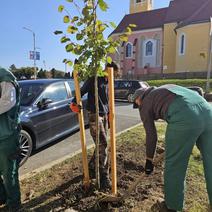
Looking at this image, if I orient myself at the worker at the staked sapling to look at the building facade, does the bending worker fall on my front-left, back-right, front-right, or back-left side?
back-right

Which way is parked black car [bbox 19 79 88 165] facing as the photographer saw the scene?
facing the viewer and to the left of the viewer

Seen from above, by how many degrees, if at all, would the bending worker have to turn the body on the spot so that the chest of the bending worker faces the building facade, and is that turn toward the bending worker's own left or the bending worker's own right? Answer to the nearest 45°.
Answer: approximately 45° to the bending worker's own right

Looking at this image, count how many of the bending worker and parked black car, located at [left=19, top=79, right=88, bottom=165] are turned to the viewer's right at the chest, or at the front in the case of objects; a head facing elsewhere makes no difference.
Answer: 0

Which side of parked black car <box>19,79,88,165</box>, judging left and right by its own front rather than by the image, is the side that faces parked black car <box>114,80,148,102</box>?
back

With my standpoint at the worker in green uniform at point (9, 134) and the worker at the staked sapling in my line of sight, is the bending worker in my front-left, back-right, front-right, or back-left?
front-right

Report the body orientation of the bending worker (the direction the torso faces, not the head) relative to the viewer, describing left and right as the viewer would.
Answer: facing away from the viewer and to the left of the viewer

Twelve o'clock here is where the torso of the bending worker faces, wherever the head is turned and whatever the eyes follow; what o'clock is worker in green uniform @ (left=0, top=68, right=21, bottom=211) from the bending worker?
The worker in green uniform is roughly at 10 o'clock from the bending worker.

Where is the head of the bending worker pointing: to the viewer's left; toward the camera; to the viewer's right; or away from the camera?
to the viewer's left

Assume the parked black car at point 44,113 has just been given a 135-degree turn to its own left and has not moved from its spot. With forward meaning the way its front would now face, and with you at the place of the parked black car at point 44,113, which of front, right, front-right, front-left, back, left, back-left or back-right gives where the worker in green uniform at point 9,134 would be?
right

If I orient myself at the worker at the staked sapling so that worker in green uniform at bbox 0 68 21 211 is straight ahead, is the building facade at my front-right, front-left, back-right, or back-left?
back-right

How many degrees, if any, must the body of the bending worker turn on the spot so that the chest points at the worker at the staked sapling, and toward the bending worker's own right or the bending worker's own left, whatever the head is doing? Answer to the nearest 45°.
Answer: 0° — they already face them

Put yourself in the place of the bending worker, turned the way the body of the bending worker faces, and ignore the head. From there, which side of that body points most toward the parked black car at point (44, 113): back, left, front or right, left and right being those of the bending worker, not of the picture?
front
